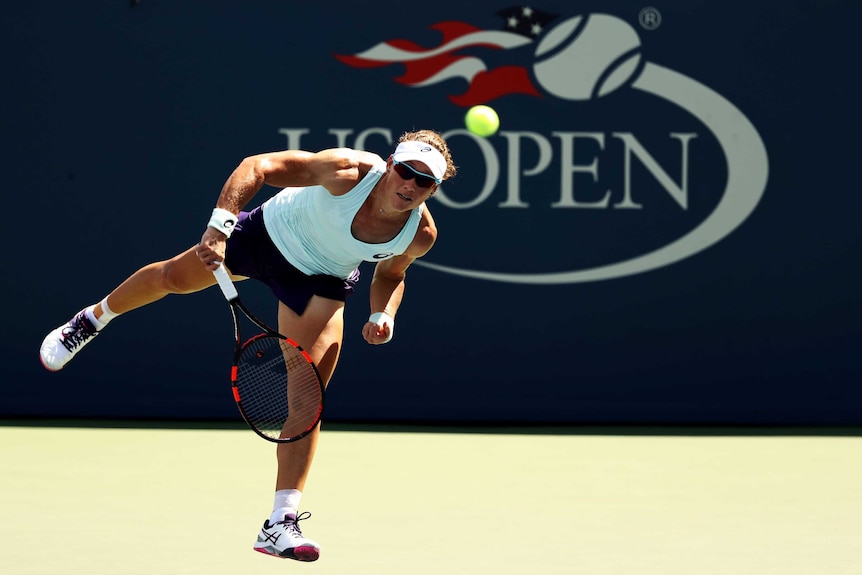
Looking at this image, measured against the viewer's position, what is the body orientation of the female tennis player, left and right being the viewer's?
facing the viewer and to the right of the viewer
